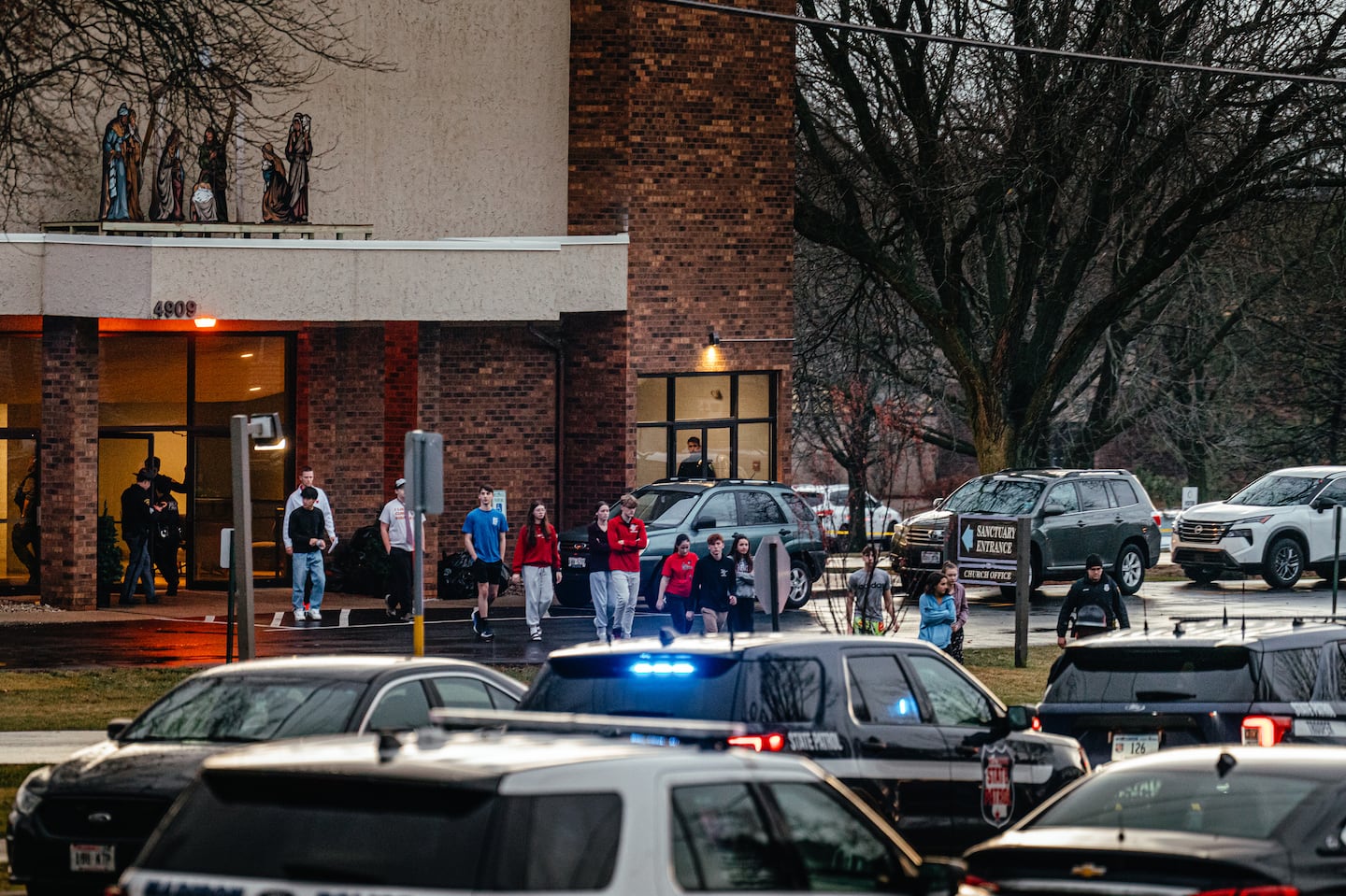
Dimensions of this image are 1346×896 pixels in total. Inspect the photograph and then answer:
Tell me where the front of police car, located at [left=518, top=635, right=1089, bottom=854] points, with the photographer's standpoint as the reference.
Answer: facing away from the viewer and to the right of the viewer

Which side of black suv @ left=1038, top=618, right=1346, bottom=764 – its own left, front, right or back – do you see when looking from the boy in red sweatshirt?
left

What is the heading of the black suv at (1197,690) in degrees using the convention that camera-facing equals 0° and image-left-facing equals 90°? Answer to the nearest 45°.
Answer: approximately 225°

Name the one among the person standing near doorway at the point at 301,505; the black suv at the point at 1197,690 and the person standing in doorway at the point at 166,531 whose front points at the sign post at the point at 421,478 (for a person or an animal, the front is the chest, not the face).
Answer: the person standing near doorway at the point at 301,505

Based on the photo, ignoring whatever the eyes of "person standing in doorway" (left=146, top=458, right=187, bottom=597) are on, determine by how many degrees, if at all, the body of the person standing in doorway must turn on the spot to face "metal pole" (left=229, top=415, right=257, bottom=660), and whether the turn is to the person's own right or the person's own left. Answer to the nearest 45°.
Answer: approximately 90° to the person's own left

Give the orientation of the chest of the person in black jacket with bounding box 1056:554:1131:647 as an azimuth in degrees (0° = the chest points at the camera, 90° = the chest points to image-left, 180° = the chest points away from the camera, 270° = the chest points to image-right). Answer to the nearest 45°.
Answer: approximately 0°

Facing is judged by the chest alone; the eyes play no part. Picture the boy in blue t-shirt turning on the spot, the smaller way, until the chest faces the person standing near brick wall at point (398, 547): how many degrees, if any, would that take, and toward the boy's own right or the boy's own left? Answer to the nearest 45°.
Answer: approximately 135° to the boy's own right

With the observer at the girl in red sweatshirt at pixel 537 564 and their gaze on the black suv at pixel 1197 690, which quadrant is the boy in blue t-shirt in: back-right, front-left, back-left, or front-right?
back-right
